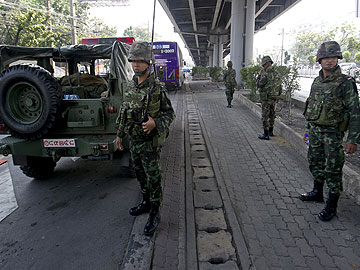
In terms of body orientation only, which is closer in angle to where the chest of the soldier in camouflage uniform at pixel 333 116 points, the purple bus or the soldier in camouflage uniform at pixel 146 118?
the soldier in camouflage uniform

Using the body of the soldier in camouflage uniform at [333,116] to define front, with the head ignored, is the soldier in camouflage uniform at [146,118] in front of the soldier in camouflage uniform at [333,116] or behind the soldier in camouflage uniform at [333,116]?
in front

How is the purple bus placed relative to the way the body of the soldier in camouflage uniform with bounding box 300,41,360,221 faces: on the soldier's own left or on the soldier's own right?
on the soldier's own right

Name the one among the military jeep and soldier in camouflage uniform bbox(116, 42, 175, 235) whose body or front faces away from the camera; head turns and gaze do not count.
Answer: the military jeep

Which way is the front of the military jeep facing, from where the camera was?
facing away from the viewer

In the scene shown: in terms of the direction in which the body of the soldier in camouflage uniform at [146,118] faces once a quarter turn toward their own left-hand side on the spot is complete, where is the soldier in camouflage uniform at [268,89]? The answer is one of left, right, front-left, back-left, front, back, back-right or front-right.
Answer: left

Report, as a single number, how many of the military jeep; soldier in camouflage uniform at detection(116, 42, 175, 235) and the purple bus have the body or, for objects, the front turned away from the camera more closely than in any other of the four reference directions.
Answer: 2

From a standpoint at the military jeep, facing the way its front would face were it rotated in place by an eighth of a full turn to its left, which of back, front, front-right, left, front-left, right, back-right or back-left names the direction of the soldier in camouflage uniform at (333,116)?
back

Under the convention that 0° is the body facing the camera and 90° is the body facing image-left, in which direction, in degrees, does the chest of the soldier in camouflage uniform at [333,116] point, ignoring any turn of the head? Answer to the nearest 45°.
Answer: approximately 45°

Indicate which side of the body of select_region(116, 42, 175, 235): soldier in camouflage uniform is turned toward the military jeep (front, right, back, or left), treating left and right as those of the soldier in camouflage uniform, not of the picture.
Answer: right

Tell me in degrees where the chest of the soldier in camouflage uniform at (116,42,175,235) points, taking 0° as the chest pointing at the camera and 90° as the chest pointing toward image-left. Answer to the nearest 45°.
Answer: approximately 45°

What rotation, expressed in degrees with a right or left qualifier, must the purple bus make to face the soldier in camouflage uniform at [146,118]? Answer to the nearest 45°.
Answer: approximately 180°

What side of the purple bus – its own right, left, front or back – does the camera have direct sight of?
back

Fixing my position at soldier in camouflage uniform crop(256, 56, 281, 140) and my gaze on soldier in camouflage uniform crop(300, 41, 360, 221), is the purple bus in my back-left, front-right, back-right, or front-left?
back-right
